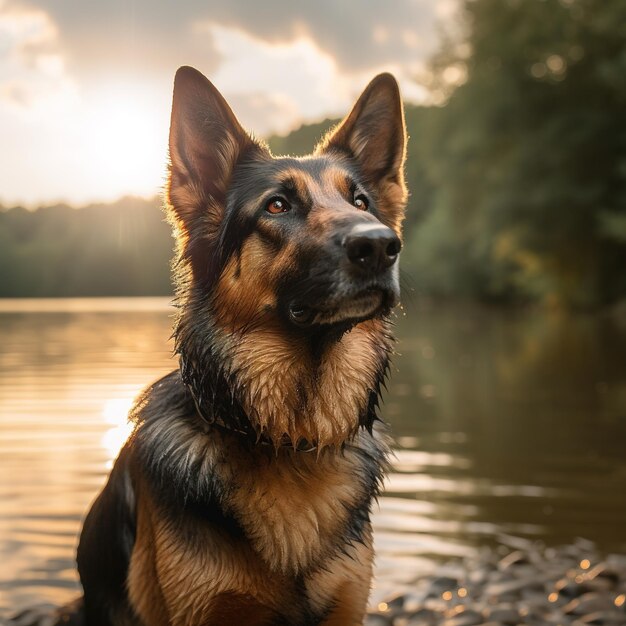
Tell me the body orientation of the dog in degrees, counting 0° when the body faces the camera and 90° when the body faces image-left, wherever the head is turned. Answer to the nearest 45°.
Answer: approximately 315°
